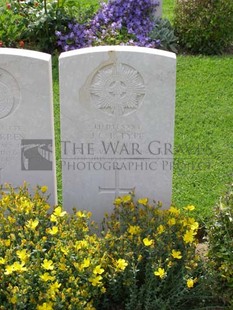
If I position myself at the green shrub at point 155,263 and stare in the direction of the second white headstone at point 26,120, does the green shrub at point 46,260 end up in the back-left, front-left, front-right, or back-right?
front-left

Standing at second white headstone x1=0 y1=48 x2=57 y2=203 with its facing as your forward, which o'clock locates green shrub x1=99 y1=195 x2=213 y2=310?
The green shrub is roughly at 10 o'clock from the second white headstone.

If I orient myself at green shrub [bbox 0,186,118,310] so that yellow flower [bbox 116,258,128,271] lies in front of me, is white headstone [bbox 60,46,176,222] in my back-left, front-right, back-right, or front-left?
front-left

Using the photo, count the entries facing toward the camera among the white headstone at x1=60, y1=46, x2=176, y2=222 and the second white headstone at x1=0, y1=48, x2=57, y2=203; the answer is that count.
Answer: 2

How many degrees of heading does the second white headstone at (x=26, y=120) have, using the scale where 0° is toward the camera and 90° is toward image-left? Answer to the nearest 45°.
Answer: approximately 0°

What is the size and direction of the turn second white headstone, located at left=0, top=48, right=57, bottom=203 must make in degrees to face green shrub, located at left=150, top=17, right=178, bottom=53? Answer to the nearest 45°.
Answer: approximately 135° to its left

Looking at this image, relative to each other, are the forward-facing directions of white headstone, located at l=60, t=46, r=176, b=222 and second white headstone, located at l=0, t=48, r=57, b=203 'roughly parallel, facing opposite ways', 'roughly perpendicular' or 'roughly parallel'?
roughly parallel

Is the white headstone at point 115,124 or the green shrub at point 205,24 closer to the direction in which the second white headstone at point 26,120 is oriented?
the white headstone

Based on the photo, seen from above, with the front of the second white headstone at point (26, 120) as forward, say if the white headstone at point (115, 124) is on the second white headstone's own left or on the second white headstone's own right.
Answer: on the second white headstone's own left

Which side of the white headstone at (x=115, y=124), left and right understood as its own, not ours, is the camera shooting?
front
